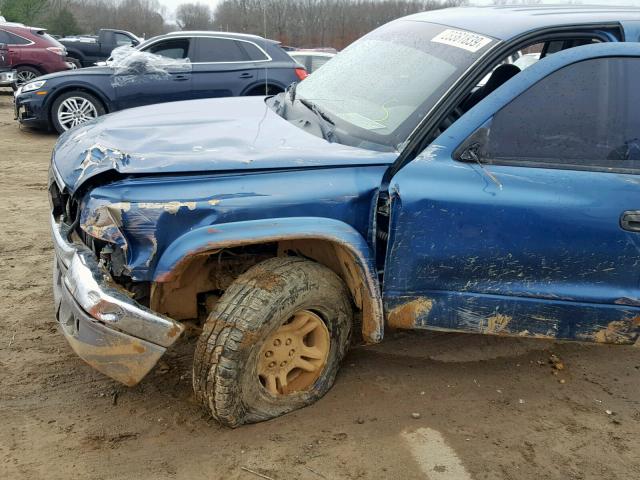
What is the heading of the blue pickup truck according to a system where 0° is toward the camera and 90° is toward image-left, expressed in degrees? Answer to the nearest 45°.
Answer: approximately 45°

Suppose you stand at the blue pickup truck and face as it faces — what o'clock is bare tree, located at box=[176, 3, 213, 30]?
The bare tree is roughly at 4 o'clock from the blue pickup truck.
